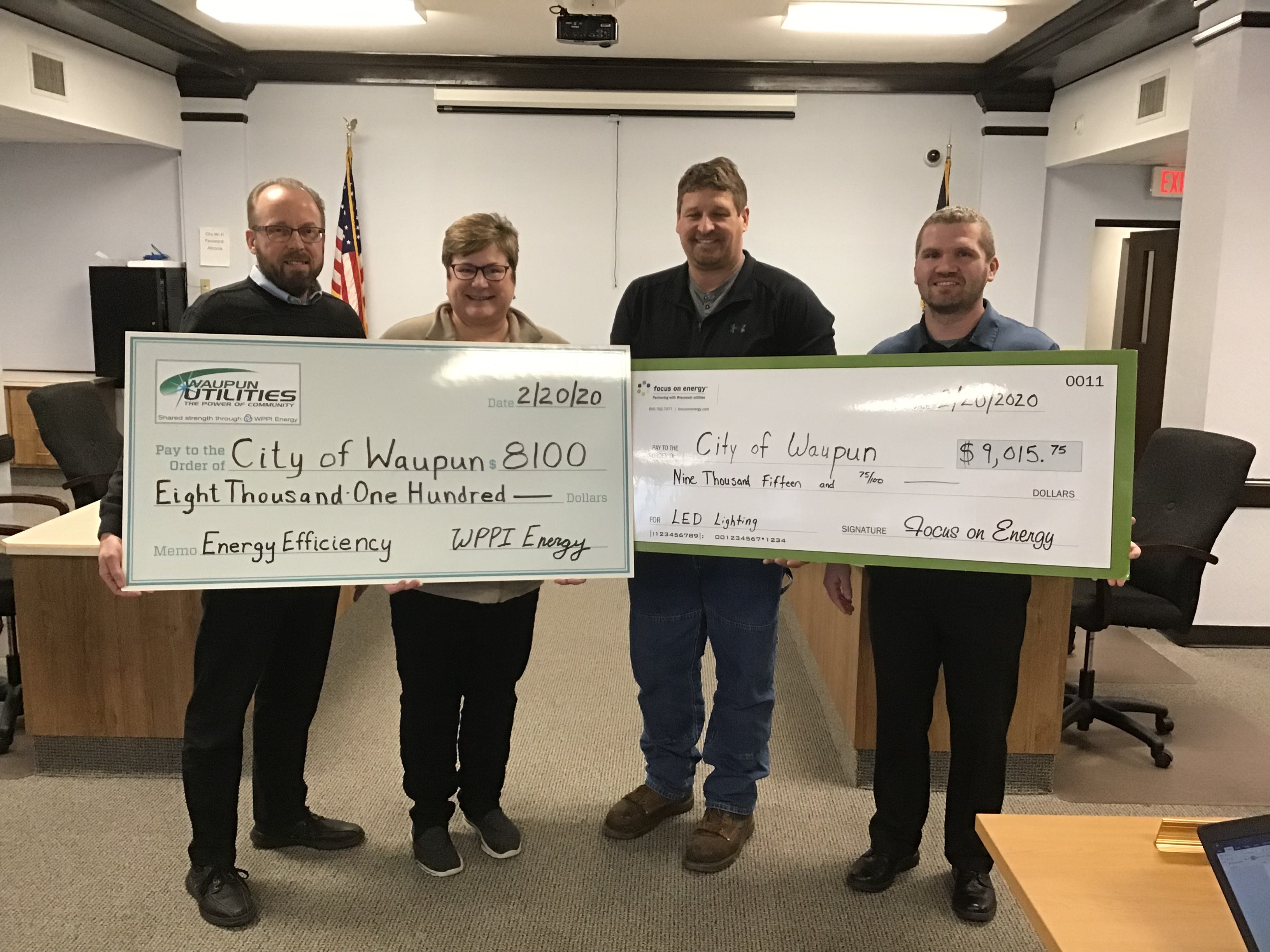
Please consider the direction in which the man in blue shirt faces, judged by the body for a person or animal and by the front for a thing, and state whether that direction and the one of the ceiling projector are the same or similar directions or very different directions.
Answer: very different directions

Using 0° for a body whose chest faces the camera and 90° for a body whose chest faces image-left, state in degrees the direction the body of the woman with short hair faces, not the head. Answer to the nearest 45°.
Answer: approximately 0°

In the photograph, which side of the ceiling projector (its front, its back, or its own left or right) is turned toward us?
back

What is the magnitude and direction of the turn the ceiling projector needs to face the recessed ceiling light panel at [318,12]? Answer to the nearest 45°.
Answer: approximately 90° to its left

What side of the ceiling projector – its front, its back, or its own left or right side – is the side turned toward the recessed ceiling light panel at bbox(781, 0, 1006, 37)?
right

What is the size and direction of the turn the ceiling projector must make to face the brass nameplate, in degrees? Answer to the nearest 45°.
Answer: approximately 180°

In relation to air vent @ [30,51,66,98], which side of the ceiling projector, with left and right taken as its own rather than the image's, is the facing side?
left

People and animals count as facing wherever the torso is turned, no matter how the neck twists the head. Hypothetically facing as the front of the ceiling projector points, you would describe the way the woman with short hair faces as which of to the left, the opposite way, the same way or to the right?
the opposite way

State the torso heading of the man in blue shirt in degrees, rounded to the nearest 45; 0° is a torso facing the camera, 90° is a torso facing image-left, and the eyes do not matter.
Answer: approximately 0°

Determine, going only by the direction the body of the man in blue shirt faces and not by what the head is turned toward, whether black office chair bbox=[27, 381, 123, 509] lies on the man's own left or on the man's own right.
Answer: on the man's own right

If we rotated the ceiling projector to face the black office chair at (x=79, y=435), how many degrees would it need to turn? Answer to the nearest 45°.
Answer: approximately 135° to its left
